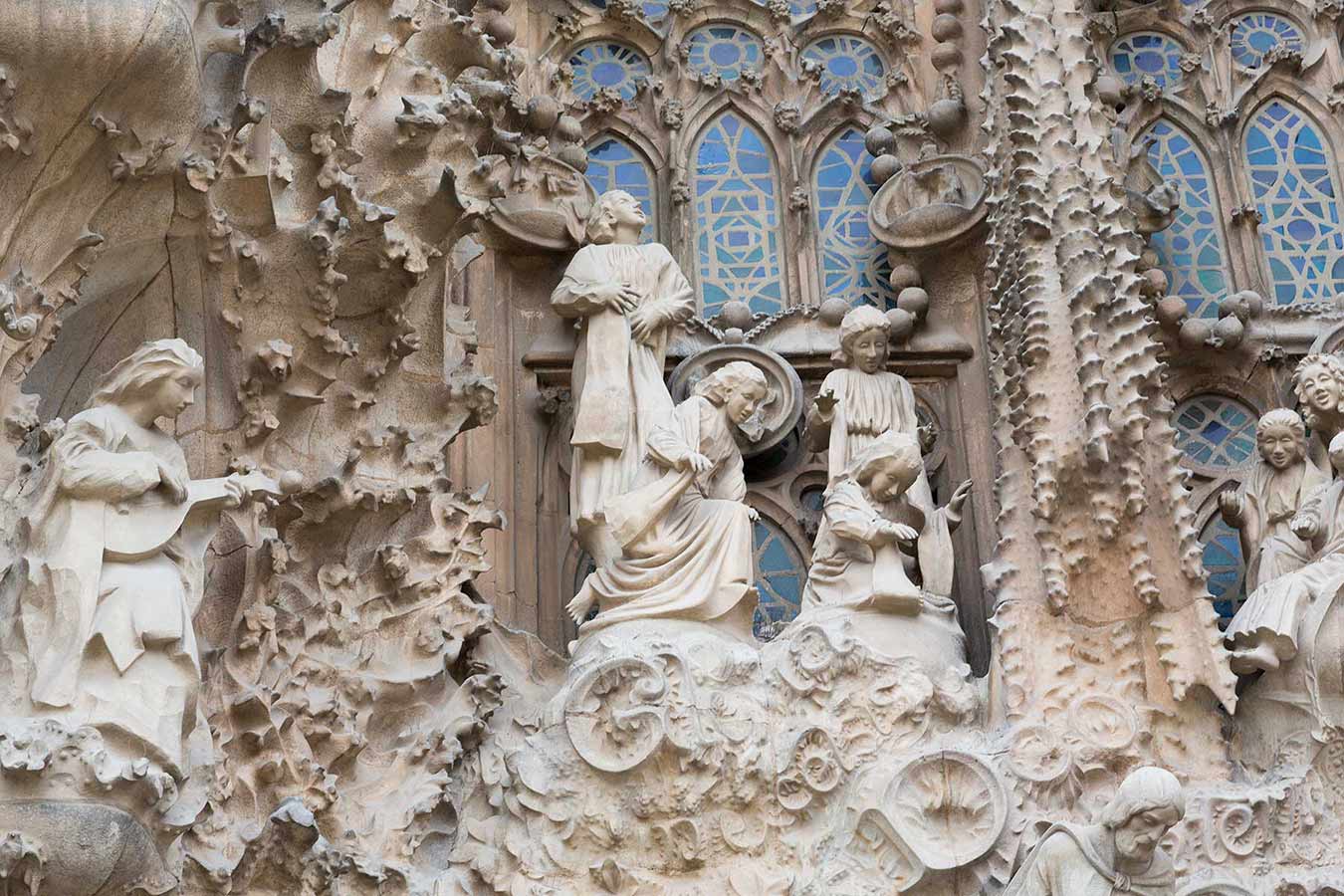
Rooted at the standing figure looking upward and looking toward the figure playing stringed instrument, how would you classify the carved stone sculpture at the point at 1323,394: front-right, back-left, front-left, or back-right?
back-left

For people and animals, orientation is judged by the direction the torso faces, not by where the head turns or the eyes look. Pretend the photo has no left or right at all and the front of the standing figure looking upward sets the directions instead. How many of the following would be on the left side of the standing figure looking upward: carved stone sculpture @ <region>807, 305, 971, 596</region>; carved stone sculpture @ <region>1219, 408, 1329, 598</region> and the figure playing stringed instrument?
2

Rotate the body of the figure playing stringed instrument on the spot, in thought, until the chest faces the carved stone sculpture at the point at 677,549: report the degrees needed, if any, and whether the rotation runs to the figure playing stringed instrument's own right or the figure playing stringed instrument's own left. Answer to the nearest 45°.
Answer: approximately 45° to the figure playing stringed instrument's own left

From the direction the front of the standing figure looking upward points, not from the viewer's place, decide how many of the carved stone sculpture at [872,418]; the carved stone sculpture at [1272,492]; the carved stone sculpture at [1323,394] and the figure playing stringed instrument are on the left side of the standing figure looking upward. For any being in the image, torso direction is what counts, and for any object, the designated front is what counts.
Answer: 3

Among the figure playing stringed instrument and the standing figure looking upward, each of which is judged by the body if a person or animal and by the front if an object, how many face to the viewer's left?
0

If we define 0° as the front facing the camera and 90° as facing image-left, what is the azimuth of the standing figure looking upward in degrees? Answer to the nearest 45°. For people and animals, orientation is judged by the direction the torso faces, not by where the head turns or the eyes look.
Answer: approximately 0°

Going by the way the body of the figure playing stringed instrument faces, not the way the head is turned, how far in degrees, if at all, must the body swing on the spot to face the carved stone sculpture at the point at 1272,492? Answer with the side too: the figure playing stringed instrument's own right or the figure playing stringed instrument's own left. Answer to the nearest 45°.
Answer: approximately 45° to the figure playing stringed instrument's own left

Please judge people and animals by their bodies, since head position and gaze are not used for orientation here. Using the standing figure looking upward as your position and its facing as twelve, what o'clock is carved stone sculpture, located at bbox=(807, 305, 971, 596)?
The carved stone sculpture is roughly at 9 o'clock from the standing figure looking upward.
